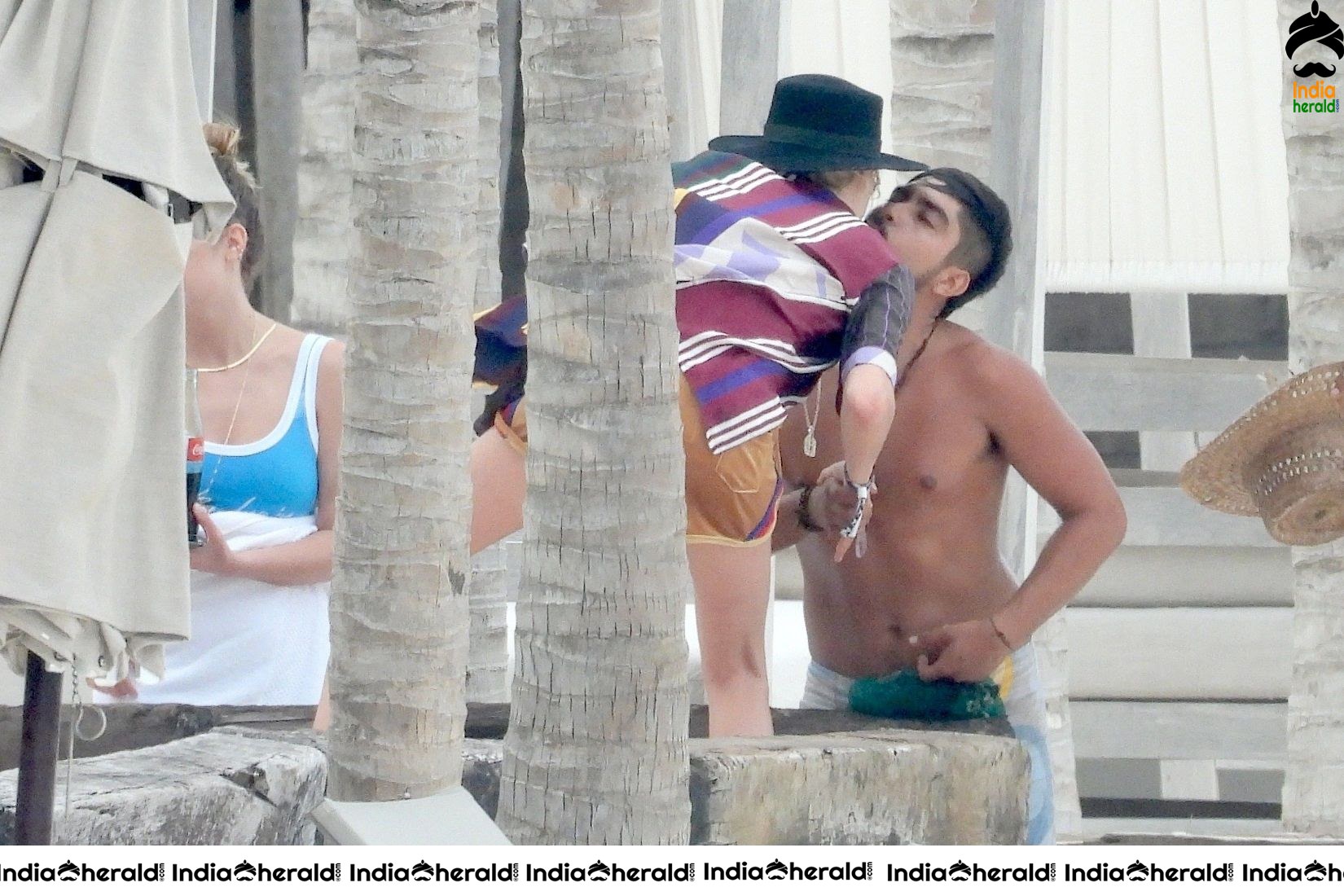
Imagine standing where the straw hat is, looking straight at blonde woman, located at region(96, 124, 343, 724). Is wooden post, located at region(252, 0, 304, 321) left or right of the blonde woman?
right

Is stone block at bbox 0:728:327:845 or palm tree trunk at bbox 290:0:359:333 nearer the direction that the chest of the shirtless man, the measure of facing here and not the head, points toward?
the stone block

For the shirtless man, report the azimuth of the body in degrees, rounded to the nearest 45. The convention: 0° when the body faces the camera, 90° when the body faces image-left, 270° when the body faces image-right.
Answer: approximately 45°

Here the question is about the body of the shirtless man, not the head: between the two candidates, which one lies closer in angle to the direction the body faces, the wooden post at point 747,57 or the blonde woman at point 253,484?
the blonde woman

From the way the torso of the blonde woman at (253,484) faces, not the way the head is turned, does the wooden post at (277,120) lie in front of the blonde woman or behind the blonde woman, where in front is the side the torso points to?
behind
